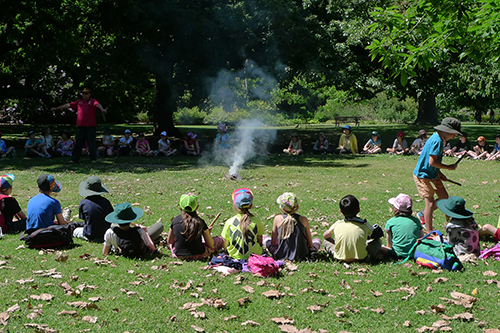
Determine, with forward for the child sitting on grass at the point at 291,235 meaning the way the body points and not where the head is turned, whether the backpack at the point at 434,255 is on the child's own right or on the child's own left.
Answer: on the child's own right

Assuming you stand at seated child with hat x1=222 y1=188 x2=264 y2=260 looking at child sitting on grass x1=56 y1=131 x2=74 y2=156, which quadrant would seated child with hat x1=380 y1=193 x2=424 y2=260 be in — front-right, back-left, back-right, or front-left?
back-right

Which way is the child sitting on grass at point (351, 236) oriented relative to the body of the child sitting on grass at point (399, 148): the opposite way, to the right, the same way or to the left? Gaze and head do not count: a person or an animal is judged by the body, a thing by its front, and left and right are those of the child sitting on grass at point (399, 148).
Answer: the opposite way

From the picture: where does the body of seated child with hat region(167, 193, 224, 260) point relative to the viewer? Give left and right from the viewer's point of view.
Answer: facing away from the viewer

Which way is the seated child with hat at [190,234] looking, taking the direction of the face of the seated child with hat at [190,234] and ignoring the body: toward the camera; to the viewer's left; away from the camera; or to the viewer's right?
away from the camera

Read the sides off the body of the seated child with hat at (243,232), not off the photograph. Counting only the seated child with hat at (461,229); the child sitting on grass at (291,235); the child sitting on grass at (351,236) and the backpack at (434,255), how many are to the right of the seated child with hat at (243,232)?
4

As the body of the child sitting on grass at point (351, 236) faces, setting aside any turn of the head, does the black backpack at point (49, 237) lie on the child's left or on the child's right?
on the child's left

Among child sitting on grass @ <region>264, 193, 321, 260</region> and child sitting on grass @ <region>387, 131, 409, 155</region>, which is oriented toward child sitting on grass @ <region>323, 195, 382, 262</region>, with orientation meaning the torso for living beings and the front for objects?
child sitting on grass @ <region>387, 131, 409, 155</region>

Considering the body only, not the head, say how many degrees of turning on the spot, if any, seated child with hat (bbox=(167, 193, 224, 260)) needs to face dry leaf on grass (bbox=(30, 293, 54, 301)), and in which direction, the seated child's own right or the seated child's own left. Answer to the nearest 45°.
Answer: approximately 135° to the seated child's own left

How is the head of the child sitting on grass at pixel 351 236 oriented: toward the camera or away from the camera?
away from the camera

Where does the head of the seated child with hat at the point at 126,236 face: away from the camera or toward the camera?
away from the camera

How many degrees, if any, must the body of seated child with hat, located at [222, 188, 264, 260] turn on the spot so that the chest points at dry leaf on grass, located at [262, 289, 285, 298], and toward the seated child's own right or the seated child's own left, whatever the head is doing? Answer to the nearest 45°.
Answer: approximately 180°

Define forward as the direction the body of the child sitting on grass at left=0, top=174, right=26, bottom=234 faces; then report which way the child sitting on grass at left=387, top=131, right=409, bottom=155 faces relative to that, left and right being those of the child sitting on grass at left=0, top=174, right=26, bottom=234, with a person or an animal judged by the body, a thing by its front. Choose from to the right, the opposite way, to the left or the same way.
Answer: the opposite way
